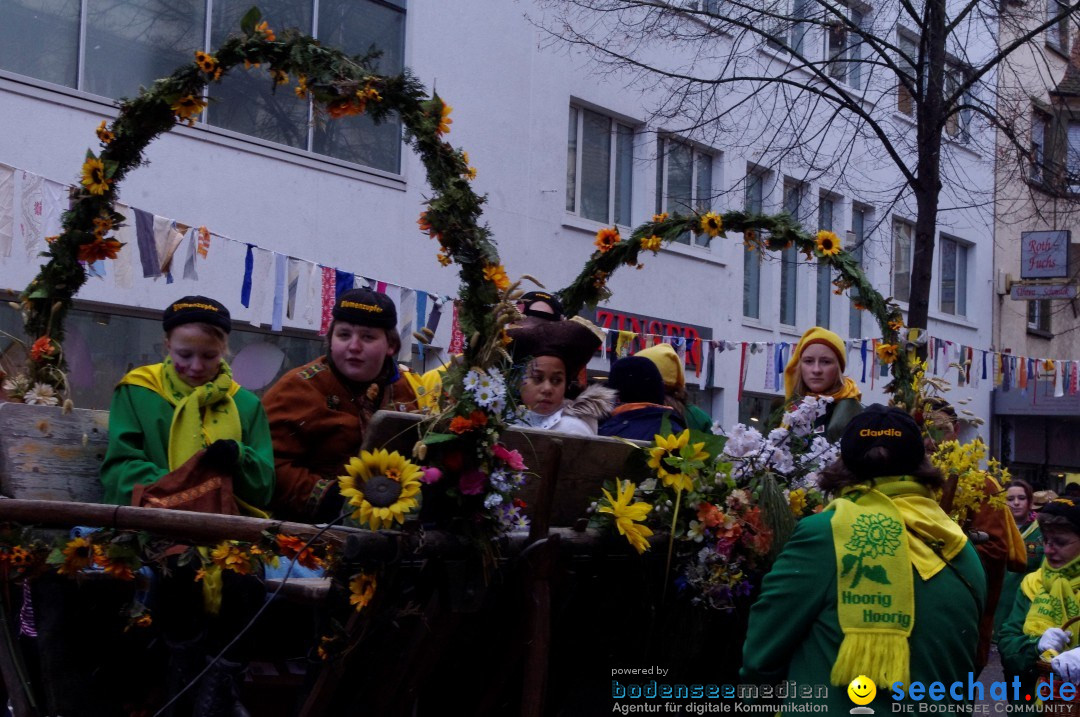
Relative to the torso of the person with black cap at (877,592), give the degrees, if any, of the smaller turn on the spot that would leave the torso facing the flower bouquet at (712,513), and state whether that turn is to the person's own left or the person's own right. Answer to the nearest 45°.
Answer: approximately 45° to the person's own left

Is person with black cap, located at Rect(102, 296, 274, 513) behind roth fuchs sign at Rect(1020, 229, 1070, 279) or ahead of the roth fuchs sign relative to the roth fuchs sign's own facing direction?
ahead

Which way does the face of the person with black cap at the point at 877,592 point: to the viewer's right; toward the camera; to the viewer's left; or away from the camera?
away from the camera

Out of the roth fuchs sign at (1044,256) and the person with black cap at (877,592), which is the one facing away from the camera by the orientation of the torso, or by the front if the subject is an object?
the person with black cap

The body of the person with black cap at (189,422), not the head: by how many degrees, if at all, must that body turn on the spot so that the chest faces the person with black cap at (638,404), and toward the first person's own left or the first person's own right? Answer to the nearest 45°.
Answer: approximately 90° to the first person's own left

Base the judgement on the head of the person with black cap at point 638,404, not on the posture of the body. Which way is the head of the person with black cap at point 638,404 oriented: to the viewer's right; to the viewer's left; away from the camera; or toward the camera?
away from the camera

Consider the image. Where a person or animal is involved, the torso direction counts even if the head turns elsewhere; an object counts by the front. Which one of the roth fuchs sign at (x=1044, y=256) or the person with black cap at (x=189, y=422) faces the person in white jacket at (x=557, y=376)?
the roth fuchs sign

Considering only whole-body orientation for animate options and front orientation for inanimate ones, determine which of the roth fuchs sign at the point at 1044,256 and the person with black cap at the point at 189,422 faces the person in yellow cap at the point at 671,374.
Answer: the roth fuchs sign

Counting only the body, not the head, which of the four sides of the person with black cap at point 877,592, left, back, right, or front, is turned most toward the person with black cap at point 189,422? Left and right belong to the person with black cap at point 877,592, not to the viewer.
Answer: left

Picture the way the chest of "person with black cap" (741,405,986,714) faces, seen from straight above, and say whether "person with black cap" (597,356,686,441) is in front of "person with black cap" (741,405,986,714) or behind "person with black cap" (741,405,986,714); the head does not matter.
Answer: in front

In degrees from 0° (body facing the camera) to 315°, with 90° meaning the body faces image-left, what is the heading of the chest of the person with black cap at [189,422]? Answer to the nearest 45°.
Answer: approximately 0°

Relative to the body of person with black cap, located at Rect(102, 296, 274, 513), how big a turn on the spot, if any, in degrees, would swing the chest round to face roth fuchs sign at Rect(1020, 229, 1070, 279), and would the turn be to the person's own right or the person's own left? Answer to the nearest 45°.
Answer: approximately 135° to the person's own left

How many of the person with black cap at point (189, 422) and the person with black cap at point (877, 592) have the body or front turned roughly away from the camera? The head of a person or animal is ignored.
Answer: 1

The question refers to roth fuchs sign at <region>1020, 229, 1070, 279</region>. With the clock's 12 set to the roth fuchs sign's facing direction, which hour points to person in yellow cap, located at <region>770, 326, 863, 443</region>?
The person in yellow cap is roughly at 12 o'clock from the roth fuchs sign.

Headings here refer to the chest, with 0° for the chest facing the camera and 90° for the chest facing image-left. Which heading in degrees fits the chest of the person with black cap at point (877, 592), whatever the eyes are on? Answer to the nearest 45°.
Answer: approximately 180°

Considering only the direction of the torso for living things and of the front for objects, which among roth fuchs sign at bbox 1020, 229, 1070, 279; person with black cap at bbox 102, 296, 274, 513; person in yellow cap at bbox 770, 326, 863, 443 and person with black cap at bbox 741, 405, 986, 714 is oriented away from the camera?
person with black cap at bbox 741, 405, 986, 714
